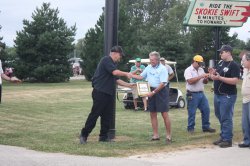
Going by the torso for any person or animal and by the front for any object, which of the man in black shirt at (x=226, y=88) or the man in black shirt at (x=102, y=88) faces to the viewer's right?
the man in black shirt at (x=102, y=88)

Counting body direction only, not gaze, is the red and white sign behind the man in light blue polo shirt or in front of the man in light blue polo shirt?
behind

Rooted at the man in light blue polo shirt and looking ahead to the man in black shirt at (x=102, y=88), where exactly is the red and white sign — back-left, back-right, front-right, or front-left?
back-right

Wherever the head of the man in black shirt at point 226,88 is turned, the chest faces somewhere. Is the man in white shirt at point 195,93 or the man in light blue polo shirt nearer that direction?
the man in light blue polo shirt

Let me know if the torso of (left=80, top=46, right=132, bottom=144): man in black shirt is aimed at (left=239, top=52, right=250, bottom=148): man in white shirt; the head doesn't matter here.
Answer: yes

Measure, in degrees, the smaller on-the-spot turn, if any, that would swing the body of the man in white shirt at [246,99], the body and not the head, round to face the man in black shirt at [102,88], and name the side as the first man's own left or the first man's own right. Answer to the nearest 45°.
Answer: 0° — they already face them

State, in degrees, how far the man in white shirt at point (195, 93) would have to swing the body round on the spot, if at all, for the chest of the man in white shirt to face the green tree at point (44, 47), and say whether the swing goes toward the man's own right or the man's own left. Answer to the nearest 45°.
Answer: approximately 180°

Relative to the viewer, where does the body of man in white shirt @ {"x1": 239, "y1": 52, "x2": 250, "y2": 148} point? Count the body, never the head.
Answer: to the viewer's left

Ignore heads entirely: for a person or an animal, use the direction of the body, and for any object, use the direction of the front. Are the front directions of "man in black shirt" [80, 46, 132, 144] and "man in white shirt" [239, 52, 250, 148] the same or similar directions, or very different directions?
very different directions
